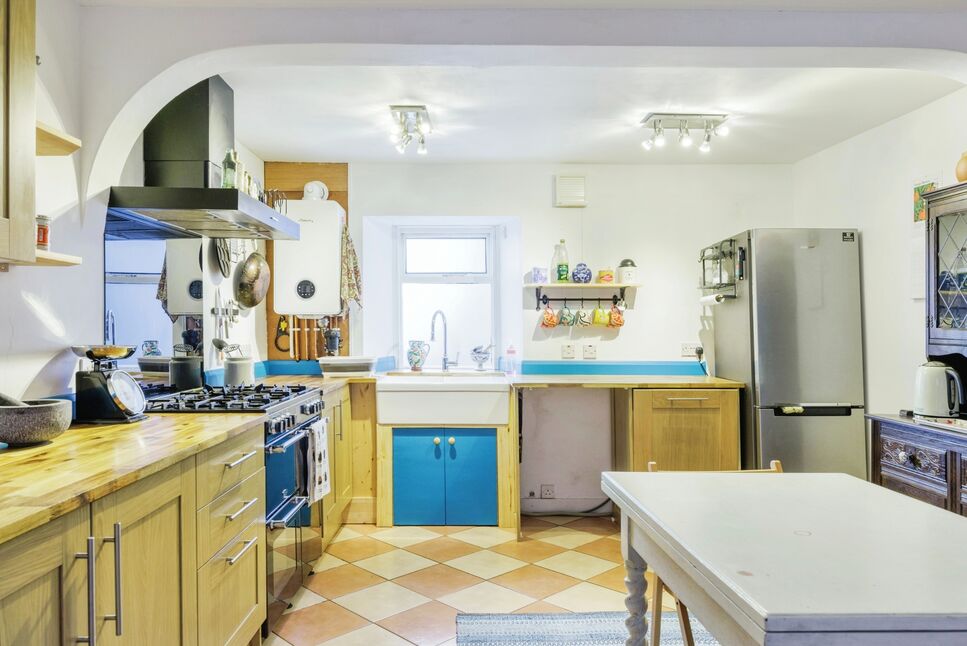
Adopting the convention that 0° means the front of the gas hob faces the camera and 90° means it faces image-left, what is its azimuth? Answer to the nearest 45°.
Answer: approximately 270°

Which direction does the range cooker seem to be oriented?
to the viewer's right

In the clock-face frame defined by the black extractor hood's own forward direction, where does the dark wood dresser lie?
The dark wood dresser is roughly at 1 o'clock from the black extractor hood.

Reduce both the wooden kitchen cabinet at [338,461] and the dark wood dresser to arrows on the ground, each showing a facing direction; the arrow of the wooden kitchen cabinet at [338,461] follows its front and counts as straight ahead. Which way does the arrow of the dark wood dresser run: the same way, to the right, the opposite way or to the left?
the opposite way

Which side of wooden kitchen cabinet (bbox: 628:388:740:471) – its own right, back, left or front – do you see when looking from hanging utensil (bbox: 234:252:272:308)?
right

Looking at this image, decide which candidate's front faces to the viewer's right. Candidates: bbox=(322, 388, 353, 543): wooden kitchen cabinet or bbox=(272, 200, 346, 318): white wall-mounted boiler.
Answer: the wooden kitchen cabinet

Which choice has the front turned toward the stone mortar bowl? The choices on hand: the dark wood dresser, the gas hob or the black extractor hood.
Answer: the dark wood dresser

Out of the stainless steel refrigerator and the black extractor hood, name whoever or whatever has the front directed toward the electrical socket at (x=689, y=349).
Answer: the black extractor hood

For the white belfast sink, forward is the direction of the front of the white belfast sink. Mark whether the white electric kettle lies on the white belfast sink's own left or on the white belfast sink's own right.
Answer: on the white belfast sink's own left

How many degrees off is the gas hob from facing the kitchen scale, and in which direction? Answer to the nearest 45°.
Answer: approximately 135° to its right

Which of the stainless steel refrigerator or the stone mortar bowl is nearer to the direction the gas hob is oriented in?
the stainless steel refrigerator

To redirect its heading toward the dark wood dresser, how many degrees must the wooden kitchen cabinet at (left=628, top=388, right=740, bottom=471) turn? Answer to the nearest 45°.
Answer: approximately 45° to its left

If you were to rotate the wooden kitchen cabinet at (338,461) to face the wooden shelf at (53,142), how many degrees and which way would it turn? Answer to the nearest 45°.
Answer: approximately 135° to its right

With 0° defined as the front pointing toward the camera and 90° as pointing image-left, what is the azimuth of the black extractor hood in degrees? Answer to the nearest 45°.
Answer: approximately 270°
